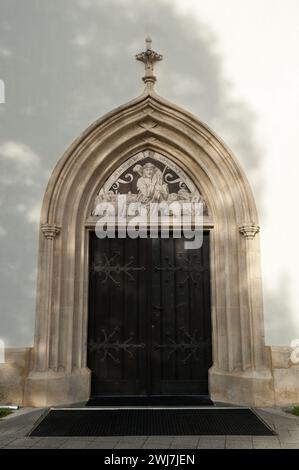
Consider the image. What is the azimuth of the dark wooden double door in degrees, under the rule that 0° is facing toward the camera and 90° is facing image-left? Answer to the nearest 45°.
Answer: approximately 0°

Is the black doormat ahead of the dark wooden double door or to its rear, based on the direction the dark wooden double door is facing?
ahead
